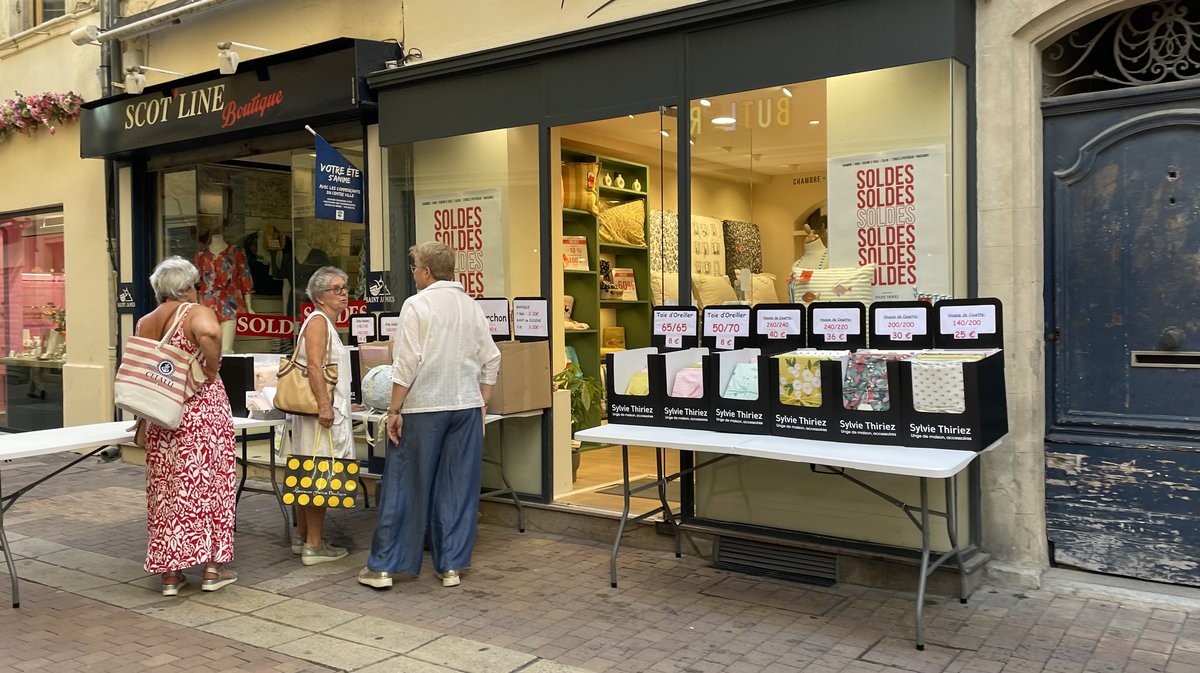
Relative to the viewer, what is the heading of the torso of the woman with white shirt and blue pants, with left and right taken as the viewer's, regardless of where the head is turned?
facing away from the viewer and to the left of the viewer

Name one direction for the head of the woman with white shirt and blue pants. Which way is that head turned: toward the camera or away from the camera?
away from the camera

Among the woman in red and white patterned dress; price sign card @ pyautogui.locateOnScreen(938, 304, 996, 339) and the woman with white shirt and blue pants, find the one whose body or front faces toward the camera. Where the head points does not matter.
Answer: the price sign card

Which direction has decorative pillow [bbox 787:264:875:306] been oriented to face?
toward the camera

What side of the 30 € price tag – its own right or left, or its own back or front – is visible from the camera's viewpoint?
front

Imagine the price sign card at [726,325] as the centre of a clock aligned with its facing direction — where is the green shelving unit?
The green shelving unit is roughly at 5 o'clock from the price sign card.

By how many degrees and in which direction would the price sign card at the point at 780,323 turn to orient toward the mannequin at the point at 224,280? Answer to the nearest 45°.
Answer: approximately 135° to its right

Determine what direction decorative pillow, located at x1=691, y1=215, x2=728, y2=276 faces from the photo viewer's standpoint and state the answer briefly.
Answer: facing the viewer

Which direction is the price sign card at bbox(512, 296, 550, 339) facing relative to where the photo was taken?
toward the camera
